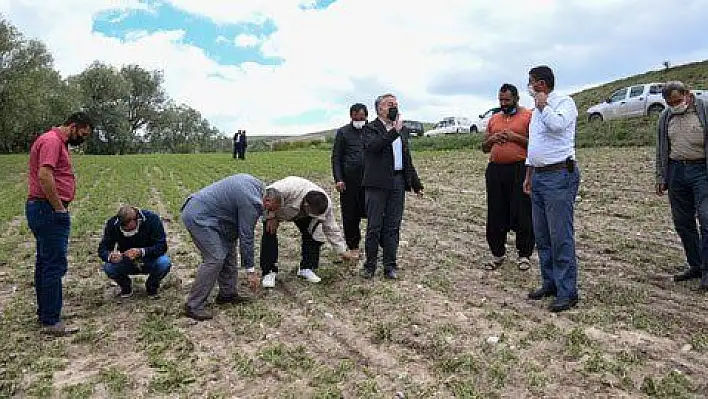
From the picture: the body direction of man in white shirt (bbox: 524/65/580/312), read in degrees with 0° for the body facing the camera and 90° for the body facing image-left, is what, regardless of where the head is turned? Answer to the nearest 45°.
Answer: approximately 45°

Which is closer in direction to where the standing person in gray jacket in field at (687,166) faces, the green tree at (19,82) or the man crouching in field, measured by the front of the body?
the man crouching in field

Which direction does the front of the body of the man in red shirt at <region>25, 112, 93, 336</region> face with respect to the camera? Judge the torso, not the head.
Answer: to the viewer's right

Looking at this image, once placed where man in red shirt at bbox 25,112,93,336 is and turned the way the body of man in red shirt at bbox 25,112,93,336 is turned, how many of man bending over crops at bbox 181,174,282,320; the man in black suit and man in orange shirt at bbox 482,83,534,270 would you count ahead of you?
3

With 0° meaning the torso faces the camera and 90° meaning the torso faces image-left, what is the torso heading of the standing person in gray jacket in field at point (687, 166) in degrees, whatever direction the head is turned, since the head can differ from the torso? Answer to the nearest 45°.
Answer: approximately 45°

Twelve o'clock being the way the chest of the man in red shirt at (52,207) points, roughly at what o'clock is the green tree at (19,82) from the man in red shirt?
The green tree is roughly at 9 o'clock from the man in red shirt.

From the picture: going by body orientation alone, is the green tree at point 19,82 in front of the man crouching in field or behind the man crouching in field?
behind

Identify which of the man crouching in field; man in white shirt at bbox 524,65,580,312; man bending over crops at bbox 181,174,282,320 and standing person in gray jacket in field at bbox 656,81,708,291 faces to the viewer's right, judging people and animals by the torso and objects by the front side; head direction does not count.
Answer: the man bending over crops

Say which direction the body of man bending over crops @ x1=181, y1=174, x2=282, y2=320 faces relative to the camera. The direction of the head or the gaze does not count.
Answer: to the viewer's right

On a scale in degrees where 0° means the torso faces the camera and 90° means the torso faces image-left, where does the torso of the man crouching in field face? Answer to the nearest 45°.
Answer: approximately 0°
